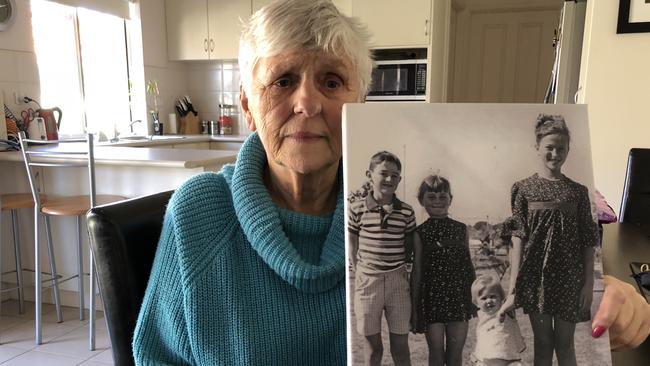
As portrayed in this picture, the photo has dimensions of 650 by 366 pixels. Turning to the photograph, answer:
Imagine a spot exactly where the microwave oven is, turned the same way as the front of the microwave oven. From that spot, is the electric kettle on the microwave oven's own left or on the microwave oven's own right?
on the microwave oven's own right

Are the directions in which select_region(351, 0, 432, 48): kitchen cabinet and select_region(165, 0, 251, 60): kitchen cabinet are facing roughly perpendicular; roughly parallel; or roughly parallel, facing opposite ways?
roughly parallel

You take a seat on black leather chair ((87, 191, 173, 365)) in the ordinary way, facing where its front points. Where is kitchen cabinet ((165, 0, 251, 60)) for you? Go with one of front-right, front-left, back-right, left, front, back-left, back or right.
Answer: back-left

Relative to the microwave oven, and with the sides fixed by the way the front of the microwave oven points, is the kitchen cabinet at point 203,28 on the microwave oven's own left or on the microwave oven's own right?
on the microwave oven's own right

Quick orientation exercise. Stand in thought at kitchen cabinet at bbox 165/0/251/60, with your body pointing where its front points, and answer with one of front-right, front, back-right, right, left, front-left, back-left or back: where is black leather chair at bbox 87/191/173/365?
front

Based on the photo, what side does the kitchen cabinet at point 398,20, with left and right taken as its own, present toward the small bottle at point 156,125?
right

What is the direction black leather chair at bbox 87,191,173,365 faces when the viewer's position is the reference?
facing the viewer and to the right of the viewer

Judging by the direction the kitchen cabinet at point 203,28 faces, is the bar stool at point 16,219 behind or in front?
in front

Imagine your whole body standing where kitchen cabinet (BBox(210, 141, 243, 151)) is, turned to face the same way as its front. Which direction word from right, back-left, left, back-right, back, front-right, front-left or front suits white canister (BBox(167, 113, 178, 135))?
back-right

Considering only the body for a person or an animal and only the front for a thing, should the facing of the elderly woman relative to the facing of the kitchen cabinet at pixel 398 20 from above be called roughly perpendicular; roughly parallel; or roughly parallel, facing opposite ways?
roughly parallel

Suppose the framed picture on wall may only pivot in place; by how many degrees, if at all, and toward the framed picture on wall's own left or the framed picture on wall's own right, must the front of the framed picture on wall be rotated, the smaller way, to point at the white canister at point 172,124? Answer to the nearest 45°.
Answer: approximately 90° to the framed picture on wall's own right

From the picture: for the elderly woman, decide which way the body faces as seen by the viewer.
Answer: toward the camera

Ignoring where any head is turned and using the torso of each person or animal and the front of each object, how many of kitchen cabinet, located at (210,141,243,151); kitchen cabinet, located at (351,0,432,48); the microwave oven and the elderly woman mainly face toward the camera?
4

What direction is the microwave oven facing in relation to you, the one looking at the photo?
facing the viewer

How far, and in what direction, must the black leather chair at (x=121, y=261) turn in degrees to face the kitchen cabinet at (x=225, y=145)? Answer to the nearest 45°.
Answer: approximately 135° to its left

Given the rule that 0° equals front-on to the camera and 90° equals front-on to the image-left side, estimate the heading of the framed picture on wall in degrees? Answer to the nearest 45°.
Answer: approximately 0°
